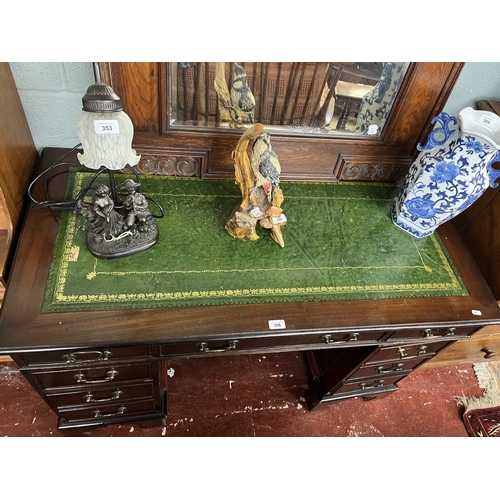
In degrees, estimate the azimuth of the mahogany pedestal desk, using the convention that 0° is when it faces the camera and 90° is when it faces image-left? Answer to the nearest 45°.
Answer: approximately 0°

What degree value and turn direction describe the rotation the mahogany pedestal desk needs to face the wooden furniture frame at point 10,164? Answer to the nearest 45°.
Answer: approximately 135° to its right
